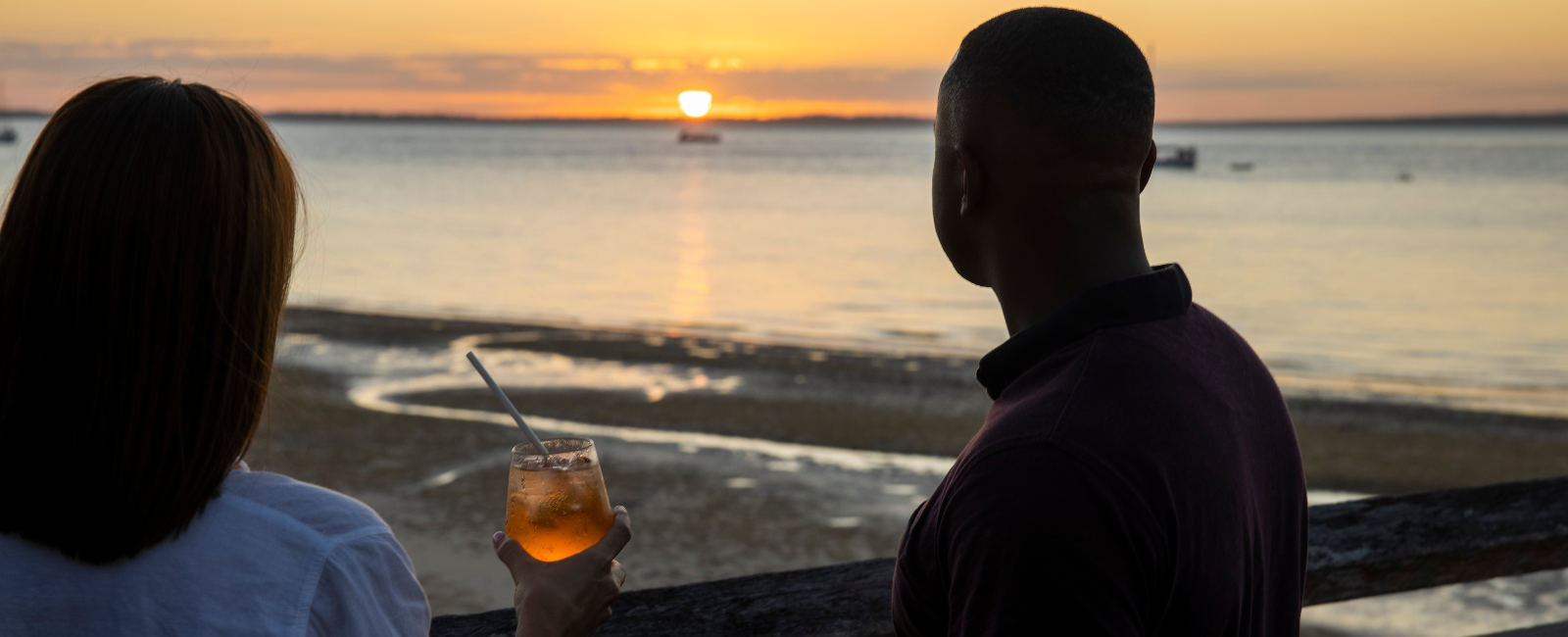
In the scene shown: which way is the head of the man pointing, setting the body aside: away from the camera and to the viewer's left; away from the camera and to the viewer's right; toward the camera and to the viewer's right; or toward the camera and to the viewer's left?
away from the camera and to the viewer's left

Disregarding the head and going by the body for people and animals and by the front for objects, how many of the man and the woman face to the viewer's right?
0

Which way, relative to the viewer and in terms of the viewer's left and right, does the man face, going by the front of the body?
facing away from the viewer and to the left of the viewer

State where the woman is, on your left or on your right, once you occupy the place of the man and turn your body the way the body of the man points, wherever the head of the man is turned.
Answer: on your left

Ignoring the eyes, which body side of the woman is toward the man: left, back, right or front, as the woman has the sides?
right

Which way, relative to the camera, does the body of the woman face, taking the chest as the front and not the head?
away from the camera
